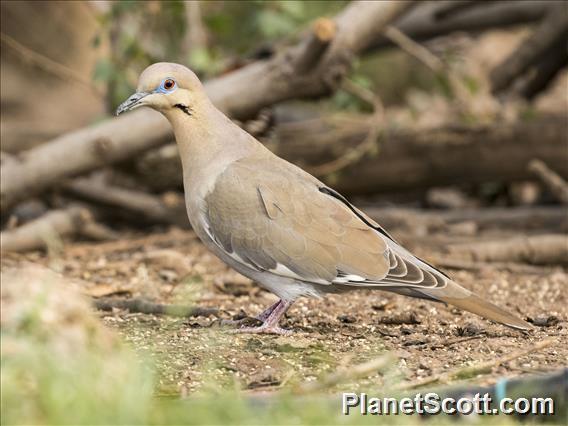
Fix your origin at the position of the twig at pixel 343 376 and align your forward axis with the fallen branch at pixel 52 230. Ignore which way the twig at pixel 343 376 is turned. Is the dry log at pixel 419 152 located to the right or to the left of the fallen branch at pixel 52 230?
right

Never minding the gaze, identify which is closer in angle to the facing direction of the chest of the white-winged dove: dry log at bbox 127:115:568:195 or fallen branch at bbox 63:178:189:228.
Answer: the fallen branch

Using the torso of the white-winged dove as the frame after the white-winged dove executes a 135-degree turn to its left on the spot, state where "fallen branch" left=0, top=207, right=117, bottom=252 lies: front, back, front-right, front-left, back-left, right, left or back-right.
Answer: back

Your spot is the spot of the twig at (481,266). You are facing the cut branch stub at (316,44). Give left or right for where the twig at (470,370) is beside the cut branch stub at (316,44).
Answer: left

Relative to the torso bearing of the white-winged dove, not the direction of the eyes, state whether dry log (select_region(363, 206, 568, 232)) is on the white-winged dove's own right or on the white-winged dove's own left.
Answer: on the white-winged dove's own right

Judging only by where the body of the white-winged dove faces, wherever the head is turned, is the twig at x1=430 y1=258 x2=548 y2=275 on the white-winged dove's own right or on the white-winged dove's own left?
on the white-winged dove's own right

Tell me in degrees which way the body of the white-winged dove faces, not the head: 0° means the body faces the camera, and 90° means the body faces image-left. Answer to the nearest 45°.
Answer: approximately 90°
